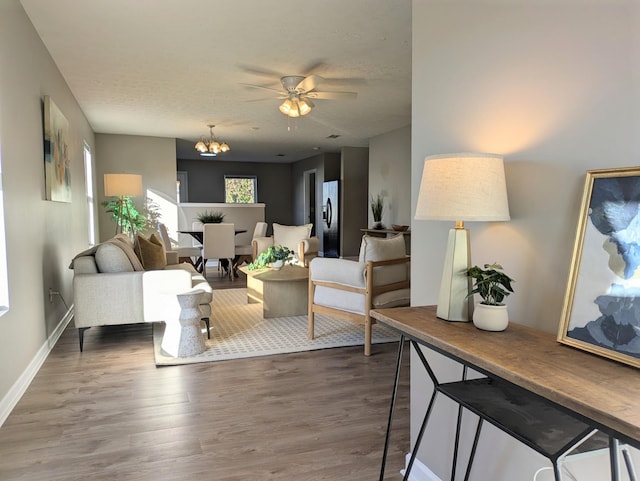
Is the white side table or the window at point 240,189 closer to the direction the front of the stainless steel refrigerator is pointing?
the white side table

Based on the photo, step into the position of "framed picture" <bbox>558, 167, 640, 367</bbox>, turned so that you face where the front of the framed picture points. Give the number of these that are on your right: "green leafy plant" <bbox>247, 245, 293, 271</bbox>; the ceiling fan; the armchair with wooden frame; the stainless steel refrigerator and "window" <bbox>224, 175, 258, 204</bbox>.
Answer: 5

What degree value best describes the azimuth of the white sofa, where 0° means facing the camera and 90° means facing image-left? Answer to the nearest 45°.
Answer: approximately 270°

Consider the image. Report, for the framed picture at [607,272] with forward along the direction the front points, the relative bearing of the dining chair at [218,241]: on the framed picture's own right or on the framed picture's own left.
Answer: on the framed picture's own right

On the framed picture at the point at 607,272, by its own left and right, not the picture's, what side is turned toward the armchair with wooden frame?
right

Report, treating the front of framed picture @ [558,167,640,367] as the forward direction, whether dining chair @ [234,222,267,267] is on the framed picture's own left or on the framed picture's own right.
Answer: on the framed picture's own right

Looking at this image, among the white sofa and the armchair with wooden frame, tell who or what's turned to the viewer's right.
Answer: the white sofa

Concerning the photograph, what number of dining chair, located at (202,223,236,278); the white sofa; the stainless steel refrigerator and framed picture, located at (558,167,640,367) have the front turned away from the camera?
1

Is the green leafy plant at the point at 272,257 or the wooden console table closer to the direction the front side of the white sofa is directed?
the green leafy plant

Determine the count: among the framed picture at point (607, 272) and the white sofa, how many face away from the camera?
0

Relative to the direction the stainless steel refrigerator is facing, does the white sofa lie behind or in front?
in front

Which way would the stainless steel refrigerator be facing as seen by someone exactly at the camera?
facing the viewer and to the left of the viewer

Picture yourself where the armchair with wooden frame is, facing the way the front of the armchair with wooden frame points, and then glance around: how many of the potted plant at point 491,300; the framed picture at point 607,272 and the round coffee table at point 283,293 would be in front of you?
1

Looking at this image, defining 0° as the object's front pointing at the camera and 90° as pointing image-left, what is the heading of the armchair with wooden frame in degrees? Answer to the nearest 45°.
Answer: approximately 135°

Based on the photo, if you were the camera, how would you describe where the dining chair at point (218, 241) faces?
facing away from the viewer
